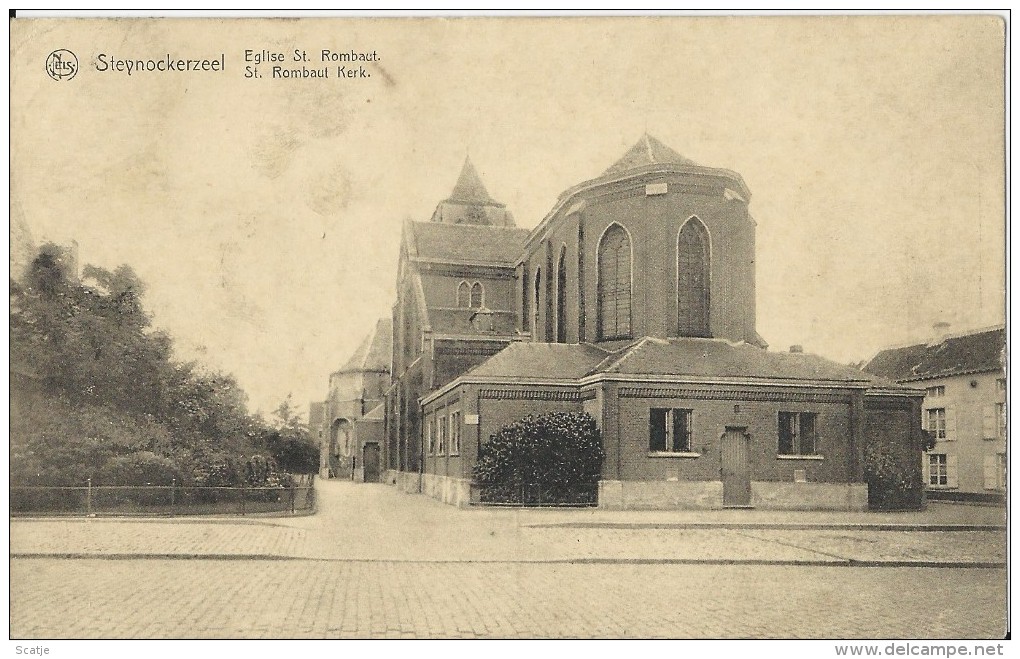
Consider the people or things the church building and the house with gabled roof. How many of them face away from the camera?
1

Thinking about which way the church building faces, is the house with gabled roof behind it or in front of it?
behind

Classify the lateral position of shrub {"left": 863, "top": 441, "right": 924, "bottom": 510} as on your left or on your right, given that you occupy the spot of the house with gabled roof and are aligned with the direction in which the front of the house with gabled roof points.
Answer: on your right

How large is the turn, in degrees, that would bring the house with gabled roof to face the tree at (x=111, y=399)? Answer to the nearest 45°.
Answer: approximately 45° to its right

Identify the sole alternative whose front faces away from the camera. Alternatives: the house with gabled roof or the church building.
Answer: the church building

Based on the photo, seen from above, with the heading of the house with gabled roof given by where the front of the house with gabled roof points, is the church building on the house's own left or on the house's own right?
on the house's own right

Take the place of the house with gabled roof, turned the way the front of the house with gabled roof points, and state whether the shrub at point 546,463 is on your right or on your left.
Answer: on your right

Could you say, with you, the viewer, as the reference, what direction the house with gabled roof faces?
facing the viewer and to the left of the viewer

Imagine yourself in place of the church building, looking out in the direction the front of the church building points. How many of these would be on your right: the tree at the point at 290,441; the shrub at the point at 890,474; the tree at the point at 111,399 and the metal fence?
1

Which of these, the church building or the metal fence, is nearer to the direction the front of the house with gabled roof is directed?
the metal fence

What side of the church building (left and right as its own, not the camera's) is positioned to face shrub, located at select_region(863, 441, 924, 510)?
right

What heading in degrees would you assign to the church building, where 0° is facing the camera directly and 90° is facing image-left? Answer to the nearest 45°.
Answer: approximately 180°
